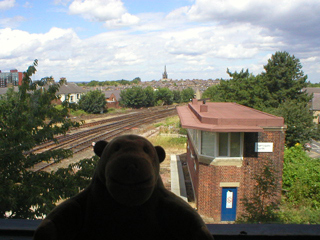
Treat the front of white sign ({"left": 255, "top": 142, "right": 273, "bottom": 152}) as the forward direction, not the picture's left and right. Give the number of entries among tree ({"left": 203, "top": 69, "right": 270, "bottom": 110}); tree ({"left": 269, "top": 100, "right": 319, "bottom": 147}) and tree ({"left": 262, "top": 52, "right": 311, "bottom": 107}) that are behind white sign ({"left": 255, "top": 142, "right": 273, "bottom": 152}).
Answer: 3

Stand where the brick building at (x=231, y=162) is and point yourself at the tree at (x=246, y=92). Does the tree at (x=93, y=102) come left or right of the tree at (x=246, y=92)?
left

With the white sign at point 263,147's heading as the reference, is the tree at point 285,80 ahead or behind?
behind

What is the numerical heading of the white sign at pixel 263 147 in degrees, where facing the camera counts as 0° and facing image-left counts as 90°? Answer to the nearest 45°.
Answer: approximately 0°

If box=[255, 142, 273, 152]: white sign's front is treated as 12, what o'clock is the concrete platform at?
The concrete platform is roughly at 4 o'clock from the white sign.

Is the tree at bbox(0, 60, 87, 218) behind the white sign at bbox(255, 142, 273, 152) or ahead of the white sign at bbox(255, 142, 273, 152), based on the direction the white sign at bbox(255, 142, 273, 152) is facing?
ahead

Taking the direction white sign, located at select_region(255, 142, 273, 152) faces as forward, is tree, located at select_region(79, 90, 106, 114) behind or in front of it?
behind

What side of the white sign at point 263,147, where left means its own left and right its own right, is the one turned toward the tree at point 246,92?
back

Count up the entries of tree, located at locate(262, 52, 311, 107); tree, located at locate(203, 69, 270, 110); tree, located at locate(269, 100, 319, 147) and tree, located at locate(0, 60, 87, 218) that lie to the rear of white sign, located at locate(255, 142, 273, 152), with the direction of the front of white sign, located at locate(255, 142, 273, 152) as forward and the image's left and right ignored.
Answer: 3

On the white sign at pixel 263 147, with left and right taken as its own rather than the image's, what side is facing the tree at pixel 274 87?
back
